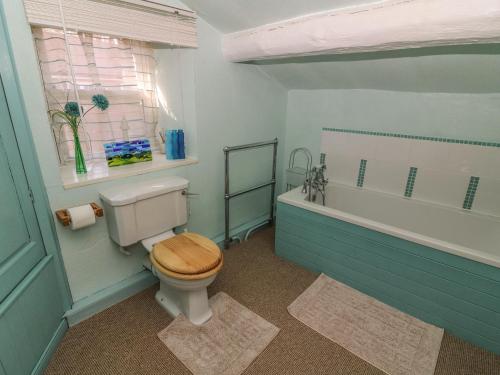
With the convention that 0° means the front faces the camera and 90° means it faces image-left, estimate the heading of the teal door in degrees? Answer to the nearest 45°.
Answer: approximately 270°

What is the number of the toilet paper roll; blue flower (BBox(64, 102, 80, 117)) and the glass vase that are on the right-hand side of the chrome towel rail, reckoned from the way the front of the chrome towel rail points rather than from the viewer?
3

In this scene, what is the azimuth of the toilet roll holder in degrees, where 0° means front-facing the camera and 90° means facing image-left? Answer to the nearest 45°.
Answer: approximately 315°

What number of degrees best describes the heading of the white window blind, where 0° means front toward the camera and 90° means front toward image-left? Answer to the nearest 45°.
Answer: approximately 315°
